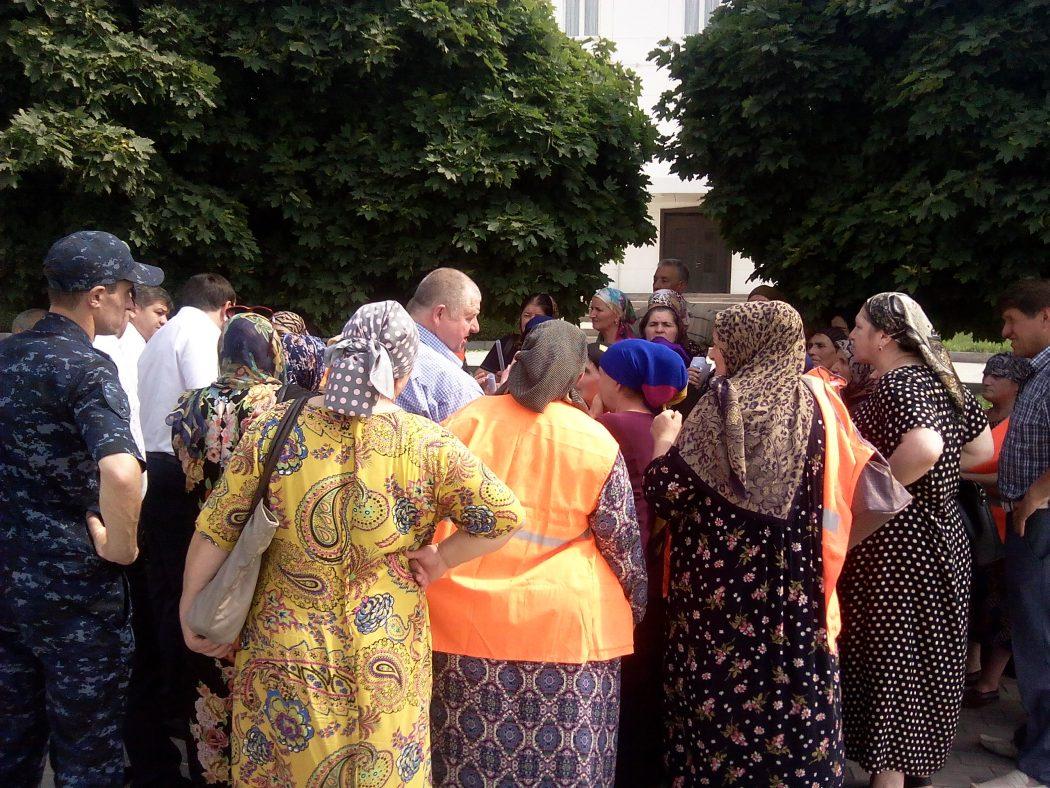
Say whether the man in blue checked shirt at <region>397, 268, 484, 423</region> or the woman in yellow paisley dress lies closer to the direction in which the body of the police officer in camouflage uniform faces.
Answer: the man in blue checked shirt

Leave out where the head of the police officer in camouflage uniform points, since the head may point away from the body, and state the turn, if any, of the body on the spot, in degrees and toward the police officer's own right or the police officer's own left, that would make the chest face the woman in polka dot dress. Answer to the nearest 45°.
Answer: approximately 45° to the police officer's own right

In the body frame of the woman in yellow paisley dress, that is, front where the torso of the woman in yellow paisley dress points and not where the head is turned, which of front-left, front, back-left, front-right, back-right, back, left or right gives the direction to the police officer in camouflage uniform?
front-left

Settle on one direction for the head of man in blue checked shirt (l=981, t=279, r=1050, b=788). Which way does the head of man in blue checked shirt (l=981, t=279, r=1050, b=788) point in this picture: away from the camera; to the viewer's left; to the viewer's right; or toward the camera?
to the viewer's left

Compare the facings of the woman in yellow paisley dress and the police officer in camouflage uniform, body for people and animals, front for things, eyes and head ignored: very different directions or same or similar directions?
same or similar directions

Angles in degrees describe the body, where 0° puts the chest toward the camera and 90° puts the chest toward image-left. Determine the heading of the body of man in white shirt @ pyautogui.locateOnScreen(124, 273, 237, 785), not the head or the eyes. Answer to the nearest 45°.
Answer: approximately 225°

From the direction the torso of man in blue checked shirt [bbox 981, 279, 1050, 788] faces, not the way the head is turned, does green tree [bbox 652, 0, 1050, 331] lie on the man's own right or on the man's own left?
on the man's own right

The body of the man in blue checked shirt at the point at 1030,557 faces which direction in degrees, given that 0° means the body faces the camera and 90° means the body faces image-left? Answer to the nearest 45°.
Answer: approximately 90°

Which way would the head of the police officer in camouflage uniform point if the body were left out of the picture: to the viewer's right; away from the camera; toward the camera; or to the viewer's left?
to the viewer's right

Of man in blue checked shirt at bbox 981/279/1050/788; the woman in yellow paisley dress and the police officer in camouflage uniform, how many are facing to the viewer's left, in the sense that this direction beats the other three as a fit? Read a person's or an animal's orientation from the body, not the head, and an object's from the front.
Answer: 1

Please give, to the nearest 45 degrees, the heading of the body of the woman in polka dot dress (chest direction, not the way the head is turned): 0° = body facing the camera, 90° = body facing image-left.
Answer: approximately 135°

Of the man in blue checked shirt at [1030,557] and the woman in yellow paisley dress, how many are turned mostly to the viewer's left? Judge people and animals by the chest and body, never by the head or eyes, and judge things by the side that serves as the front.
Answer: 1

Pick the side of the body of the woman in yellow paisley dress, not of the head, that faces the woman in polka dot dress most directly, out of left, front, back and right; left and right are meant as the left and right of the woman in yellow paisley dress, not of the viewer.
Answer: right

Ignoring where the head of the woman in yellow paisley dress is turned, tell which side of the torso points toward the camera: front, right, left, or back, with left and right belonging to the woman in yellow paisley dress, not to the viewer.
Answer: back

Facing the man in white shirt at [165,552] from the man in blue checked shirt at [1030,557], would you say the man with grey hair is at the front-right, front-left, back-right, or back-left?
front-right

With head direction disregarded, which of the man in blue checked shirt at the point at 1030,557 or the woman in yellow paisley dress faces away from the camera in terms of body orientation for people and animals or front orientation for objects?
the woman in yellow paisley dress

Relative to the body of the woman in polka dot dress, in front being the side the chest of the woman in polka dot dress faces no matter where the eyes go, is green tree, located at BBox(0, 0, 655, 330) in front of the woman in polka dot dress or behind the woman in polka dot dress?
in front
